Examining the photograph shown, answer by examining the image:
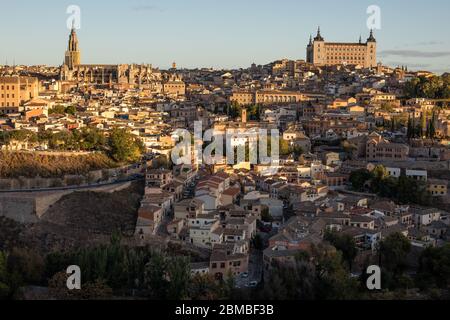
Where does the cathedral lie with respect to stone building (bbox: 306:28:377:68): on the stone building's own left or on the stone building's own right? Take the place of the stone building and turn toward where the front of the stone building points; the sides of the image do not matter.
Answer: on the stone building's own right

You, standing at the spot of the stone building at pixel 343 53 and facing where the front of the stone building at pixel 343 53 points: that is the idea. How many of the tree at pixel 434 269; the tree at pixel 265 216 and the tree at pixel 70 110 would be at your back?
0

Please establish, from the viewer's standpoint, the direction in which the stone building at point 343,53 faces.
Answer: facing the viewer

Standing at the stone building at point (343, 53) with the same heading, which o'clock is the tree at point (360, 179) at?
The tree is roughly at 12 o'clock from the stone building.

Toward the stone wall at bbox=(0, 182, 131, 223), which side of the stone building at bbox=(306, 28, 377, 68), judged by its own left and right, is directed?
front

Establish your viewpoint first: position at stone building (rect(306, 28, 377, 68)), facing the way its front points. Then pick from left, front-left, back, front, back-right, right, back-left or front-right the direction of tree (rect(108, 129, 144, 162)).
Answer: front

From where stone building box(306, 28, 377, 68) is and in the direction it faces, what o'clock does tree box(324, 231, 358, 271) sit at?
The tree is roughly at 12 o'clock from the stone building.

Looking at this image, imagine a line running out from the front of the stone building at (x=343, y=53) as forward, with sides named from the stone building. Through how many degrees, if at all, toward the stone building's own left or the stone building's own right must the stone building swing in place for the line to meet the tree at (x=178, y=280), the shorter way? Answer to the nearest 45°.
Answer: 0° — it already faces it

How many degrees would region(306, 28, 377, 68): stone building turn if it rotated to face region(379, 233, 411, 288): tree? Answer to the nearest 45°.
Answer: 0° — it already faces it

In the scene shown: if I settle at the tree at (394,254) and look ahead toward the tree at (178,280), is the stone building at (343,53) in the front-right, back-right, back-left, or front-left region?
back-right

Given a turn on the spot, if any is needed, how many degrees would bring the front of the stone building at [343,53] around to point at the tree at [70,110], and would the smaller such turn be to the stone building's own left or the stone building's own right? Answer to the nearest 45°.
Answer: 0° — it already faces it

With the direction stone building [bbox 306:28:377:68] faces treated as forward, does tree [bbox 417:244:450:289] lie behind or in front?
in front

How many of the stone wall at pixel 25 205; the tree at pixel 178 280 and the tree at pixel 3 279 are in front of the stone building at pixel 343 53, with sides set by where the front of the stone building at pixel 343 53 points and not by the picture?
3

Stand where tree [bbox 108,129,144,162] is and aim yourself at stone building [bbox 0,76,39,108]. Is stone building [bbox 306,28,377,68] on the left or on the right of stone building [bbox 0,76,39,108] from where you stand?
right
